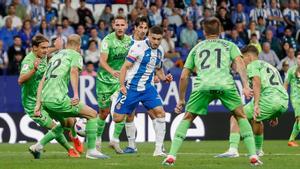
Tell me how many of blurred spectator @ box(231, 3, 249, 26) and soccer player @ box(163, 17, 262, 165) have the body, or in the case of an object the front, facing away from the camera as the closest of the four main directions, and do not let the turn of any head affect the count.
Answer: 1

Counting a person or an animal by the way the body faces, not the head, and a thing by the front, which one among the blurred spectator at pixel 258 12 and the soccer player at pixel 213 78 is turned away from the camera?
the soccer player

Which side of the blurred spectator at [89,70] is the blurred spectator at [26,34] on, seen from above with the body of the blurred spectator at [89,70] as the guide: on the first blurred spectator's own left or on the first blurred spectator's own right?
on the first blurred spectator's own right

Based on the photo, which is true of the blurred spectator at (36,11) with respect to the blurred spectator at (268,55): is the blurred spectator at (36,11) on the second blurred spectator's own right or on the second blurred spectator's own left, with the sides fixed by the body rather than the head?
on the second blurred spectator's own right

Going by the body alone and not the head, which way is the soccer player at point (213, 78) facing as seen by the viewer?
away from the camera

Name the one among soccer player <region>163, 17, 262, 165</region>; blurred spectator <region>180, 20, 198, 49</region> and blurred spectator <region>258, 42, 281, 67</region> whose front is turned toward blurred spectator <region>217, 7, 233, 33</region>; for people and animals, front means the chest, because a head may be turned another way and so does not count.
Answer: the soccer player

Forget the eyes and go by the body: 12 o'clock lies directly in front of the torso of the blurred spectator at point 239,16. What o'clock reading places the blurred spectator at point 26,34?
the blurred spectator at point 26,34 is roughly at 2 o'clock from the blurred spectator at point 239,16.

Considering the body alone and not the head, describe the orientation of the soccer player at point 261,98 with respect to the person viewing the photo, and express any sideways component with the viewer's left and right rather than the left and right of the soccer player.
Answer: facing away from the viewer and to the left of the viewer

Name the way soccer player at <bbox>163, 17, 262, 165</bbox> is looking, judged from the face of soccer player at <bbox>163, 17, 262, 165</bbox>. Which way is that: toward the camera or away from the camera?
away from the camera

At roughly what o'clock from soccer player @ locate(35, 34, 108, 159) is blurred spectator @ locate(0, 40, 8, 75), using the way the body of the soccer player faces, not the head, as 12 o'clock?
The blurred spectator is roughly at 10 o'clock from the soccer player.

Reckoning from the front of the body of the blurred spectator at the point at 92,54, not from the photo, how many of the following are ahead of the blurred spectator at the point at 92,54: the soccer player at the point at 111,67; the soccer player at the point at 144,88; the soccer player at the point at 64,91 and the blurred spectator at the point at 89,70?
4
